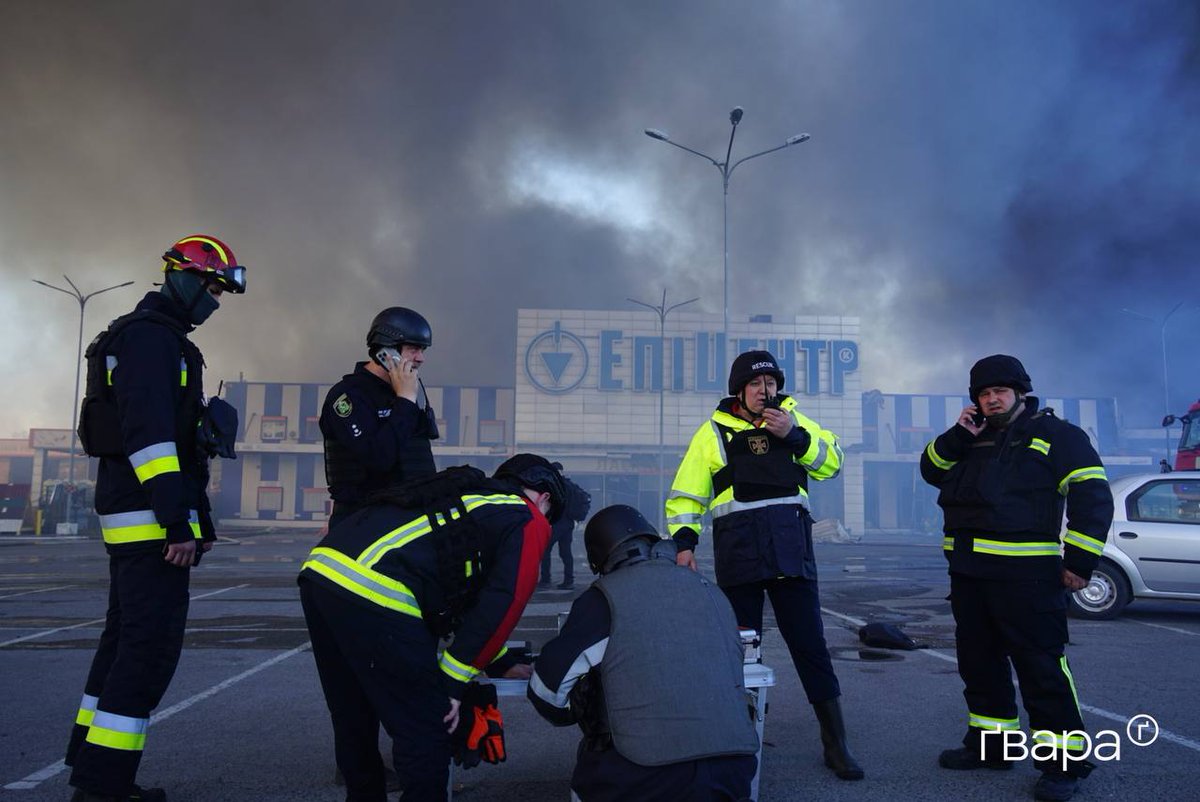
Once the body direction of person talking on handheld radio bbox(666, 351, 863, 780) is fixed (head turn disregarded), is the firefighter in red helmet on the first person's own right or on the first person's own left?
on the first person's own right

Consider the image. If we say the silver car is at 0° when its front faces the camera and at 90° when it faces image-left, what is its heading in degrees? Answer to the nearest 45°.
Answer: approximately 270°

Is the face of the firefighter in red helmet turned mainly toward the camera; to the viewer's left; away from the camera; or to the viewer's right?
to the viewer's right

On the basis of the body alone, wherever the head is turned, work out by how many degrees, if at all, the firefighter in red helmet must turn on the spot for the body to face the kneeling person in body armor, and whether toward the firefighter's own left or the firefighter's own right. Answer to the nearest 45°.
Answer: approximately 45° to the firefighter's own right

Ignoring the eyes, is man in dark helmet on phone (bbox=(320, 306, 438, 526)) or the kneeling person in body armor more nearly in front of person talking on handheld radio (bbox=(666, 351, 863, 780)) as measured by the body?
the kneeling person in body armor

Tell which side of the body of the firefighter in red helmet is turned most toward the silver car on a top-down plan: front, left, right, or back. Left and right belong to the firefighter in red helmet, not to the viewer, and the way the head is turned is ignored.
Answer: front

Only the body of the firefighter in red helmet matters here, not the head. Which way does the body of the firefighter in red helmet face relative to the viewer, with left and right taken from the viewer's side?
facing to the right of the viewer

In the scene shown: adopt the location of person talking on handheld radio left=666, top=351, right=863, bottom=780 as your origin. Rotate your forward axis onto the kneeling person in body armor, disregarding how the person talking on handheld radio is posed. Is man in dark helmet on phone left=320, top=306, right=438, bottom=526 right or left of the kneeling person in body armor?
right

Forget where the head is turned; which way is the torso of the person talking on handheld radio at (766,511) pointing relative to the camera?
toward the camera

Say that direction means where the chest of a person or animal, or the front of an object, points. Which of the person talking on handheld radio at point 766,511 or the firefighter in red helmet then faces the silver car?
the firefighter in red helmet

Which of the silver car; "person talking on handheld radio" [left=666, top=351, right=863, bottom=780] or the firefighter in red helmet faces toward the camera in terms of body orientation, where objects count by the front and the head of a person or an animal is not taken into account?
the person talking on handheld radio

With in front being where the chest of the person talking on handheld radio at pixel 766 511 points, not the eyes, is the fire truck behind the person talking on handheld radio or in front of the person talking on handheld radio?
behind

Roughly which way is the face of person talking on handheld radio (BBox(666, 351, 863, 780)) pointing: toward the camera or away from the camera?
toward the camera

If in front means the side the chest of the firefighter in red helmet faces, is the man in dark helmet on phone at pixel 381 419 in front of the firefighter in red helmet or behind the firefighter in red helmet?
in front

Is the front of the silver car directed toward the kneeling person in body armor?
no
